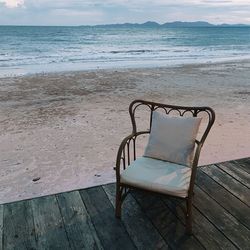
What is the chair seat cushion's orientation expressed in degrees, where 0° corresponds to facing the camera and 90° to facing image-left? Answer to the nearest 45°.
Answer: approximately 45°
